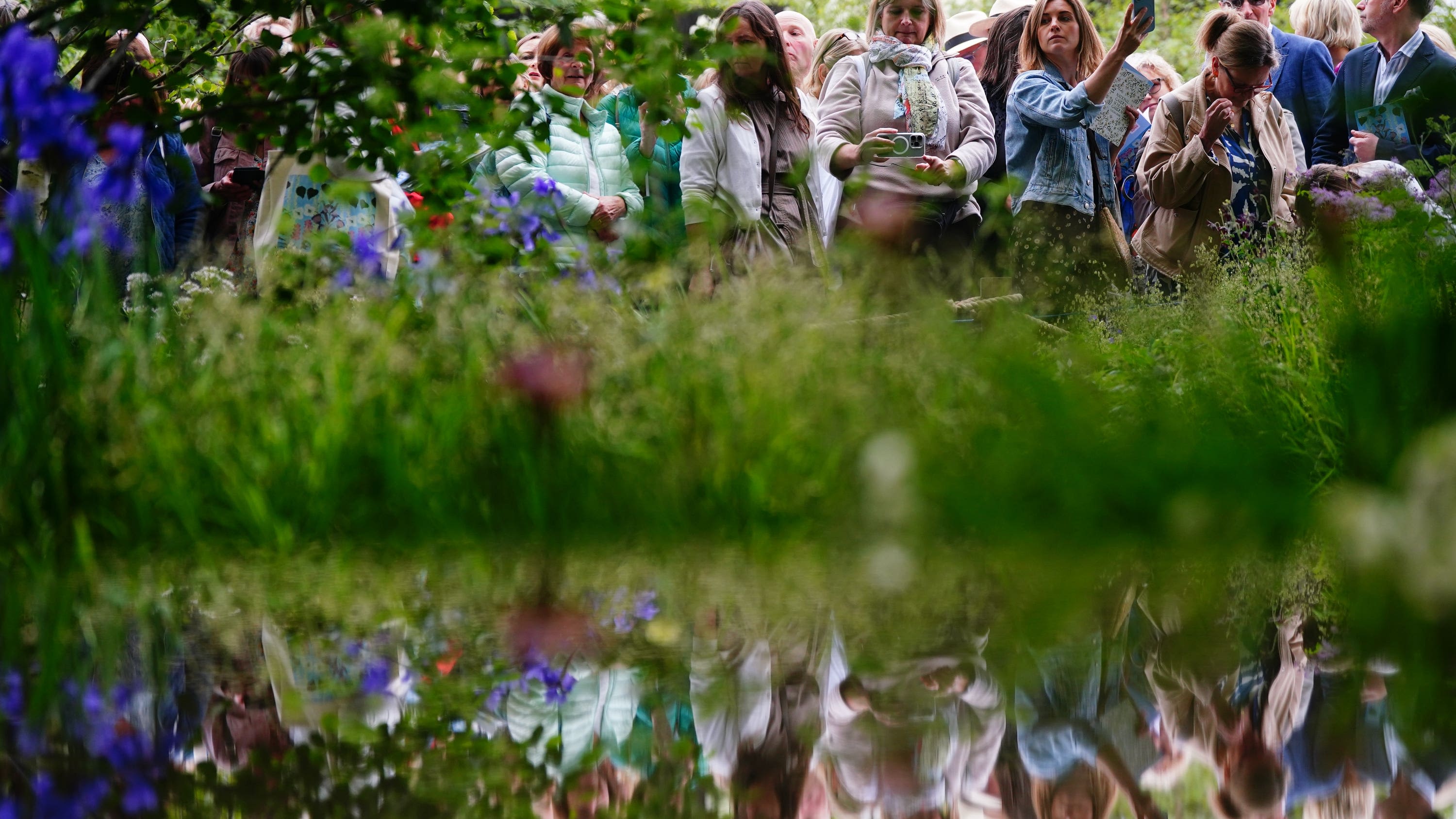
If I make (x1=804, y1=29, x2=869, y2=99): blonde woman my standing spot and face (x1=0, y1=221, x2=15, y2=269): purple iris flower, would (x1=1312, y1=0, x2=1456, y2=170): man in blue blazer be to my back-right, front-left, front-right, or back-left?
back-left

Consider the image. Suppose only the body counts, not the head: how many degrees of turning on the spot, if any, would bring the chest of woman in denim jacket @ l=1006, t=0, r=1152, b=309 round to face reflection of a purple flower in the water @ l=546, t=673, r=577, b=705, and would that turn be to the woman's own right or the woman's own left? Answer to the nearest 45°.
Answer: approximately 45° to the woman's own right

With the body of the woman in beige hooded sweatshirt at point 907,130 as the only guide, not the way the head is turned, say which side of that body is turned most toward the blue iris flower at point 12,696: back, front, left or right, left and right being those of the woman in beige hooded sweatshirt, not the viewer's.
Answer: front

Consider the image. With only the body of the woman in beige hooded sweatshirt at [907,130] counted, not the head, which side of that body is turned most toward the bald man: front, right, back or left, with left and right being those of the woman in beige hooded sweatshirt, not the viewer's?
back

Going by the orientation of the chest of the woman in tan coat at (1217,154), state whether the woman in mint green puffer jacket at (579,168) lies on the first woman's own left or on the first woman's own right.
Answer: on the first woman's own right

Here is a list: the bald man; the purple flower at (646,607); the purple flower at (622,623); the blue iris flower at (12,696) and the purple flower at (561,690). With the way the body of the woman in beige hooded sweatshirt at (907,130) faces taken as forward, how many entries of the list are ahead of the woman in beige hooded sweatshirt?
4

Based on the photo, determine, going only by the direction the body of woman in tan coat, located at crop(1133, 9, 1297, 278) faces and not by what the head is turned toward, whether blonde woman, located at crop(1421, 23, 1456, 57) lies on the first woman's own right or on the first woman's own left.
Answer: on the first woman's own left

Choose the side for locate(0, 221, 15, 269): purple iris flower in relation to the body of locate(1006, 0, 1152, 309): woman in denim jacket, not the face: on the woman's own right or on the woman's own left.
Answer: on the woman's own right

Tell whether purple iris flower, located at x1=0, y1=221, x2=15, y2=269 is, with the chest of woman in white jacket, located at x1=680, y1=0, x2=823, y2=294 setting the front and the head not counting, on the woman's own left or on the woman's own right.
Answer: on the woman's own right

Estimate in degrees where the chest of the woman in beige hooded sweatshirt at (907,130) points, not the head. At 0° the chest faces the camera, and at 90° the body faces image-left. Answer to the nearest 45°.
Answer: approximately 0°

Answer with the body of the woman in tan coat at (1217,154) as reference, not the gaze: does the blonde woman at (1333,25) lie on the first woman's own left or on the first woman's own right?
on the first woman's own left
